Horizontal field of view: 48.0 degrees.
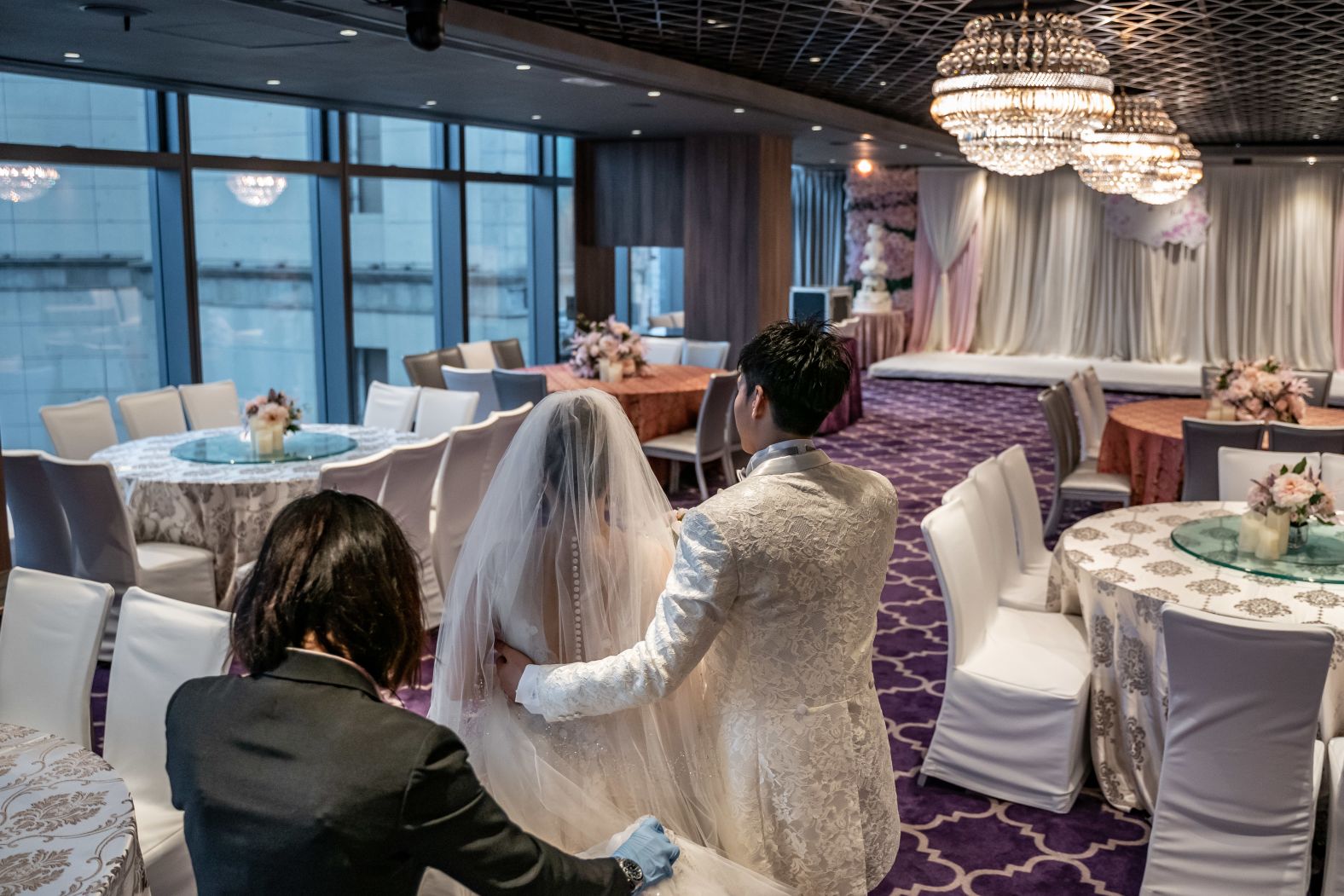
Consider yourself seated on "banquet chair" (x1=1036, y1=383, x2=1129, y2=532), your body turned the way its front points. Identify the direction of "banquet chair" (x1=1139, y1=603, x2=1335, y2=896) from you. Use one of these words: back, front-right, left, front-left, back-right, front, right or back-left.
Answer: right

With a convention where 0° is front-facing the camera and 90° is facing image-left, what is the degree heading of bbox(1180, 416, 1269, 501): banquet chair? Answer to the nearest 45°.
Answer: approximately 180°

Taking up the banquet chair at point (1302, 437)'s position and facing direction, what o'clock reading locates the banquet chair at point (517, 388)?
the banquet chair at point (517, 388) is roughly at 9 o'clock from the banquet chair at point (1302, 437).

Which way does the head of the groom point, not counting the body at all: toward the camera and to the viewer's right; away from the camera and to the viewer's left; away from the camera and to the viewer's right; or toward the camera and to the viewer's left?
away from the camera and to the viewer's left

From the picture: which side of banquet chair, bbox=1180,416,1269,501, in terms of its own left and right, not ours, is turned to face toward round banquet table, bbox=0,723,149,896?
back

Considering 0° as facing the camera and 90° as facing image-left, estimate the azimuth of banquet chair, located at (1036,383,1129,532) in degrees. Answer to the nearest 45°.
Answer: approximately 270°

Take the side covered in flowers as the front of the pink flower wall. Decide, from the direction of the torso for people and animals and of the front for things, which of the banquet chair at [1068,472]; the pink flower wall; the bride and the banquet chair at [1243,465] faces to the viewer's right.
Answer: the banquet chair at [1068,472]

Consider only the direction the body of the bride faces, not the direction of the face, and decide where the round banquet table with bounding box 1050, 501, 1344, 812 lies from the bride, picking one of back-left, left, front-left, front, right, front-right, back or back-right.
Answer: front-right

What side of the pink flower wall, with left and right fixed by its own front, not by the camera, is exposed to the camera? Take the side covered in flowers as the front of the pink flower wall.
front

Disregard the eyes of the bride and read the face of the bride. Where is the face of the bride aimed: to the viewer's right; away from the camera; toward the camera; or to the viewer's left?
away from the camera

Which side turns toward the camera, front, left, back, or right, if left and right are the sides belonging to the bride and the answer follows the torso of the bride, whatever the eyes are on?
back

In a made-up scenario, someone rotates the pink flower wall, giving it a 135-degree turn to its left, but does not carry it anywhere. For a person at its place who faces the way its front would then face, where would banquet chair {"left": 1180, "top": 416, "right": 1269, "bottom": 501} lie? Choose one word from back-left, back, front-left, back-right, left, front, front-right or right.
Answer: back-right

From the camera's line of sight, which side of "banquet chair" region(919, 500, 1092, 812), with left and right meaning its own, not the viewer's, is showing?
right

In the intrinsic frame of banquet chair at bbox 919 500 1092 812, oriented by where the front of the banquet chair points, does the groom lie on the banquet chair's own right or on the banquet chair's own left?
on the banquet chair's own right
